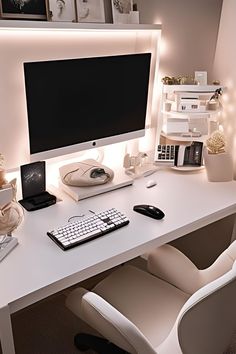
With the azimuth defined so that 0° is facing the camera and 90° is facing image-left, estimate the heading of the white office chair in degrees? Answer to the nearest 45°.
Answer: approximately 135°

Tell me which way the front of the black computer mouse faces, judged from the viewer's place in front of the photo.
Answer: facing away from the viewer and to the left of the viewer

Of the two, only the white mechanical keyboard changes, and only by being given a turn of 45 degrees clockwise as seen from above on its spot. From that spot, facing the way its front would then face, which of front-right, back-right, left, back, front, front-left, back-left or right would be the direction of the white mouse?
back-left

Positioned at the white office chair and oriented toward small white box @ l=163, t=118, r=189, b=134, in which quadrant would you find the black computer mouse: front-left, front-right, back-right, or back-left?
front-left

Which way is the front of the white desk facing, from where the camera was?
facing the viewer and to the right of the viewer

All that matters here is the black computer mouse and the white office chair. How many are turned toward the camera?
0

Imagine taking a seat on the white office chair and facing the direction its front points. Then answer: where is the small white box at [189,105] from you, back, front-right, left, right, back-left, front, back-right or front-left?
front-right

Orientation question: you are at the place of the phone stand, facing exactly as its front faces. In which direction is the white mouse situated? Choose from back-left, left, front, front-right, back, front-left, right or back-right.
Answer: front-left

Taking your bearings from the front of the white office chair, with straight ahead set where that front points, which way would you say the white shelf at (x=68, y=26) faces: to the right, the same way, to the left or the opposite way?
the opposite way
